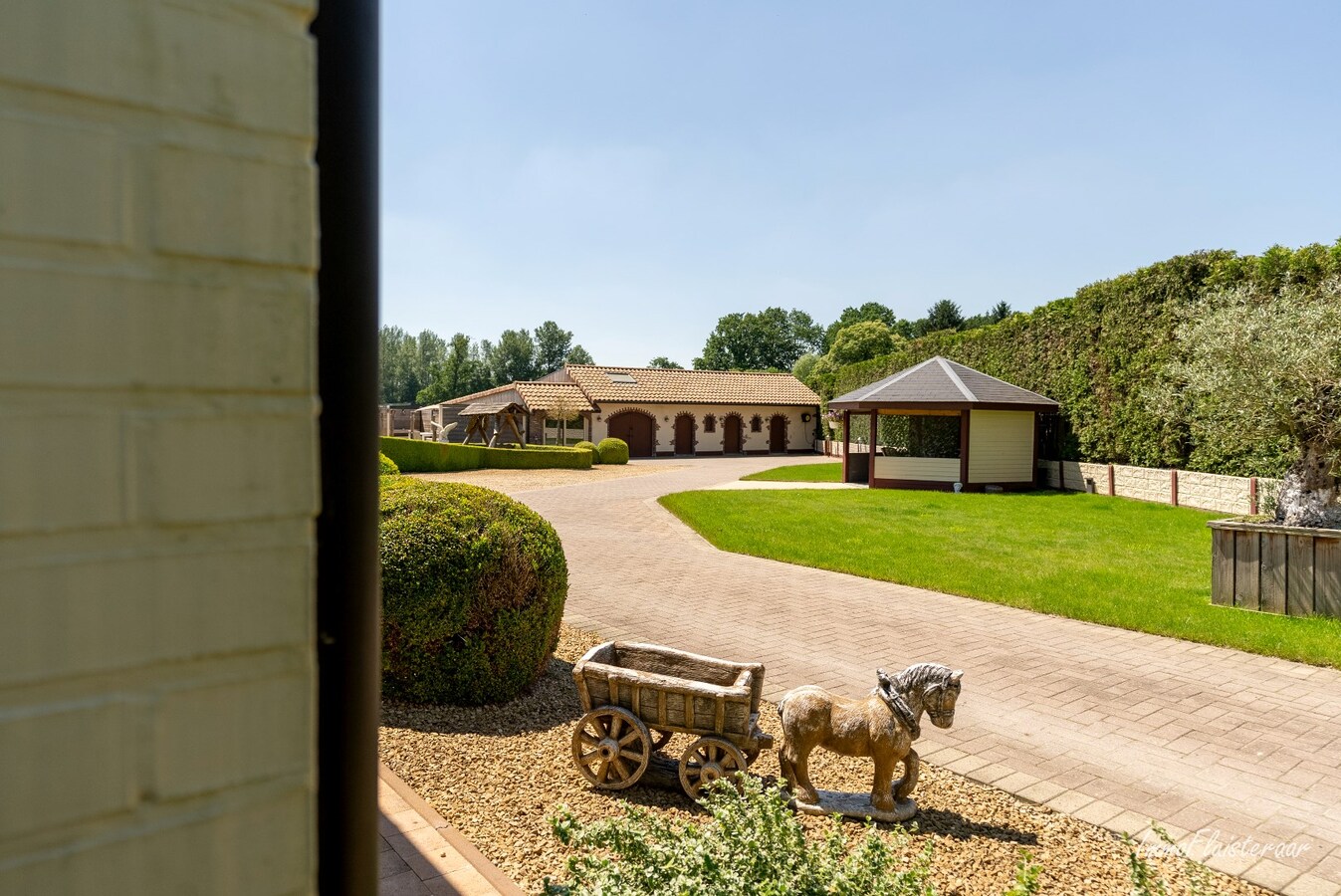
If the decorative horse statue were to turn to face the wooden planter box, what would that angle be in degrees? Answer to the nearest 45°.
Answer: approximately 45° to its left

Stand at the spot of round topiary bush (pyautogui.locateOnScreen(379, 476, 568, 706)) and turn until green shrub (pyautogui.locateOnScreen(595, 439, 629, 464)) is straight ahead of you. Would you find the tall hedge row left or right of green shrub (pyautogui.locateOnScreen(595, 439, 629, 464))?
right

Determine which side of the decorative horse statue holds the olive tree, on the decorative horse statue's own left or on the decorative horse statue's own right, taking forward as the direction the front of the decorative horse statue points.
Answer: on the decorative horse statue's own left

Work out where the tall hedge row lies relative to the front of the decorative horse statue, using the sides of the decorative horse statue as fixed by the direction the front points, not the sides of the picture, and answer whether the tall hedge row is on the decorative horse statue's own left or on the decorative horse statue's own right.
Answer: on the decorative horse statue's own left

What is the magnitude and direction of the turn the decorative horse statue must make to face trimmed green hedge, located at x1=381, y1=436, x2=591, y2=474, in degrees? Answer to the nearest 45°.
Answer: approximately 135° to its left

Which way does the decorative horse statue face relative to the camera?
to the viewer's right

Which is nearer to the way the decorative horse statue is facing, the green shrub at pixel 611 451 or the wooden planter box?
the wooden planter box

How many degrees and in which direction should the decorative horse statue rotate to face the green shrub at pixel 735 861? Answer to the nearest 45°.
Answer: approximately 90° to its right

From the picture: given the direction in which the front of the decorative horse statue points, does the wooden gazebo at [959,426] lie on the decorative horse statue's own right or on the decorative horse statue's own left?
on the decorative horse statue's own left

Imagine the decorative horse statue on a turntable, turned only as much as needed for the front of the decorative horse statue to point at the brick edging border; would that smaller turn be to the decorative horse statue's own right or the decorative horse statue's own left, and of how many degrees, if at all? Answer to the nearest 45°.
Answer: approximately 135° to the decorative horse statue's own right

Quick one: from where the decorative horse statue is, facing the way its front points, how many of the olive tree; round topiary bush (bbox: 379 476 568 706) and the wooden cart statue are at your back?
2

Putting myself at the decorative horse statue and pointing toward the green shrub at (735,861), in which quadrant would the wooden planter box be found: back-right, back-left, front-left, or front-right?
back-left
